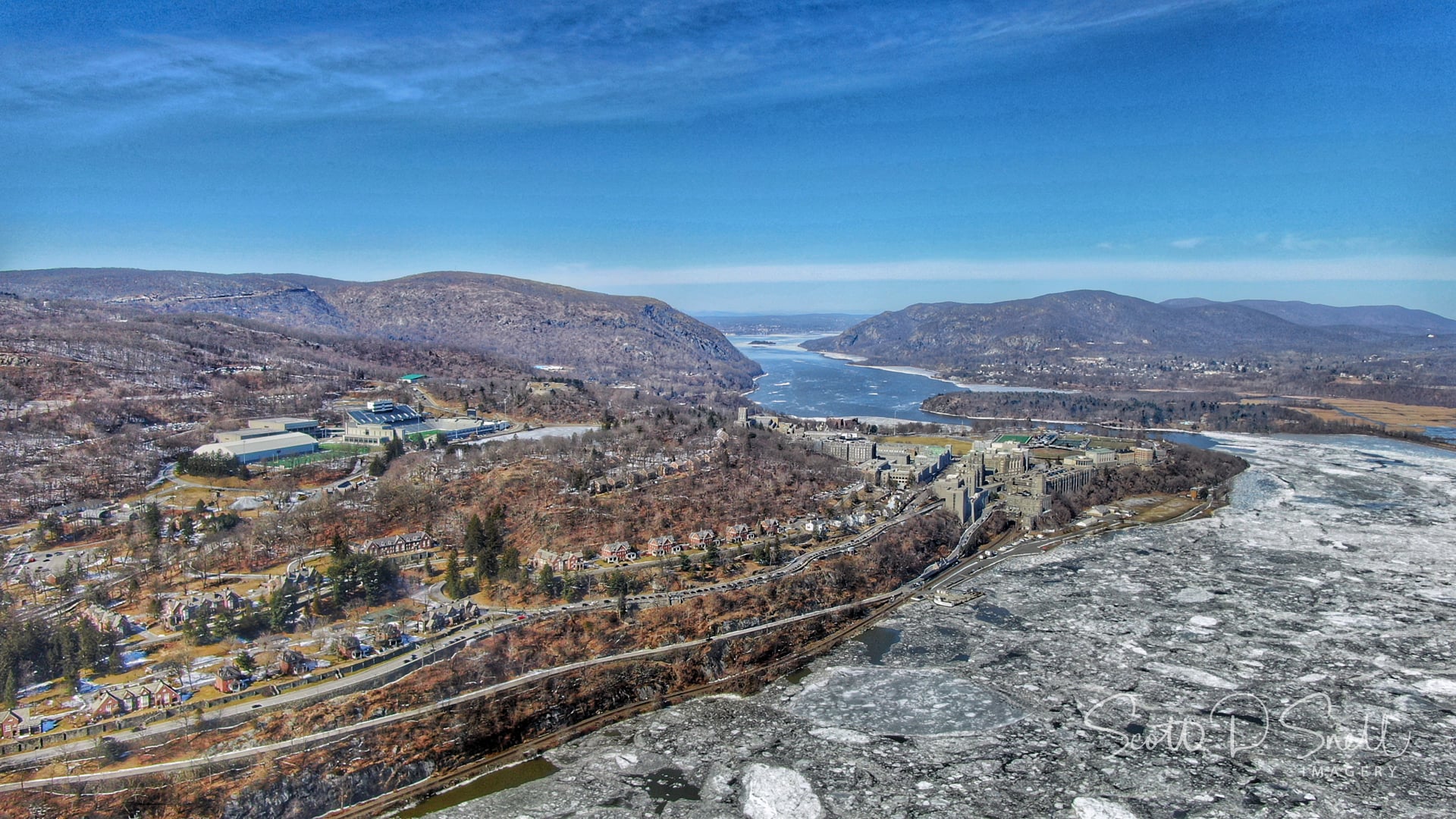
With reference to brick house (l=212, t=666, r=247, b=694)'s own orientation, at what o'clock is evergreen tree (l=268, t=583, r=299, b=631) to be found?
The evergreen tree is roughly at 8 o'clock from the brick house.

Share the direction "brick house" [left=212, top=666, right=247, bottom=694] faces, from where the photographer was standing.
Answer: facing the viewer and to the right of the viewer

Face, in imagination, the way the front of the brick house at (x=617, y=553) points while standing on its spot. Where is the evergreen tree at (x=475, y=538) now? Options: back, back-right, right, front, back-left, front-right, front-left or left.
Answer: back-right

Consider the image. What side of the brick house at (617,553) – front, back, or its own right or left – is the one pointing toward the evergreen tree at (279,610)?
right

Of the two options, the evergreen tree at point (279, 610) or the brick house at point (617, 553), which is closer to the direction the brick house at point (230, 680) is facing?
the brick house

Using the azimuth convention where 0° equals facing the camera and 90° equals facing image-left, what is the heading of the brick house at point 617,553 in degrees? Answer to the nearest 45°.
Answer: approximately 315°

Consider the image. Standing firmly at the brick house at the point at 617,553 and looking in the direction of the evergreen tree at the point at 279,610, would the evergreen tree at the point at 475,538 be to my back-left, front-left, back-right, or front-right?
front-right

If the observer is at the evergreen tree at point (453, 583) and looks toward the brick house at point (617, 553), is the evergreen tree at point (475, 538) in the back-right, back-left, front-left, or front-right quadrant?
front-left

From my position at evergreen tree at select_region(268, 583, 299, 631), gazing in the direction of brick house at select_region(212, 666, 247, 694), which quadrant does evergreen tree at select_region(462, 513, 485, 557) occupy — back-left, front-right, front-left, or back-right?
back-left

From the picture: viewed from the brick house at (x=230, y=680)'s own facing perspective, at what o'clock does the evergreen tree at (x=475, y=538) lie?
The evergreen tree is roughly at 9 o'clock from the brick house.

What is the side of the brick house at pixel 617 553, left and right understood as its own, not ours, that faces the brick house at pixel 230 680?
right

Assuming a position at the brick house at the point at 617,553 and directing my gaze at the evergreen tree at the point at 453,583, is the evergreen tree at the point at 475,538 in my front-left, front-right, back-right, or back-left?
front-right

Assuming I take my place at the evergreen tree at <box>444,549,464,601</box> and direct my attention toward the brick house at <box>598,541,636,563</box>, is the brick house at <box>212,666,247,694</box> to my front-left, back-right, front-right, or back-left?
back-right

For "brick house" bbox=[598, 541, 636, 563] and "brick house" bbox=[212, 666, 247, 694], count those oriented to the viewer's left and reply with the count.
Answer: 0

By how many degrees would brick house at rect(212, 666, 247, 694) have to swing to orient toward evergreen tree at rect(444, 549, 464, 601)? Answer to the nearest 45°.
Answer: approximately 90° to its left

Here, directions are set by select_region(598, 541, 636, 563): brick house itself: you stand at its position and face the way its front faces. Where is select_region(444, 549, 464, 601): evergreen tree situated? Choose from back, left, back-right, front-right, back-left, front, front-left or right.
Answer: right
